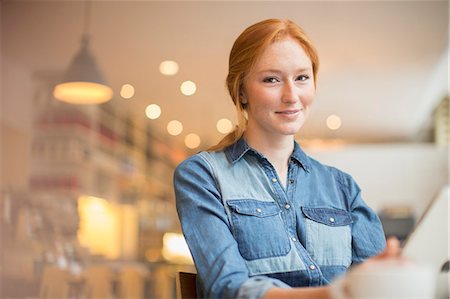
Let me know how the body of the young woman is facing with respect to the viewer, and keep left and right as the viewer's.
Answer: facing the viewer and to the right of the viewer

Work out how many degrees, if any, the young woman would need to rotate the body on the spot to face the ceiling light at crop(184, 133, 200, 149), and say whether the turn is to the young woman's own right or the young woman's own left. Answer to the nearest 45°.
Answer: approximately 135° to the young woman's own left

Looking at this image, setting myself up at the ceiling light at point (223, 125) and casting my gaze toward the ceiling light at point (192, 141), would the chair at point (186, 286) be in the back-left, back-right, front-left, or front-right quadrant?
back-left

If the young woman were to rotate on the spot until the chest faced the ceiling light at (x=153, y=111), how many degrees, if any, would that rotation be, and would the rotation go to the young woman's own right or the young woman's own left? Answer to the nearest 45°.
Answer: approximately 135° to the young woman's own left

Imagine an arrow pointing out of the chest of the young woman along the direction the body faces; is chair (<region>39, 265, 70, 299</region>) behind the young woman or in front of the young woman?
behind

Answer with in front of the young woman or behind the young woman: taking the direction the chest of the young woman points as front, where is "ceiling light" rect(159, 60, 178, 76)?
behind
